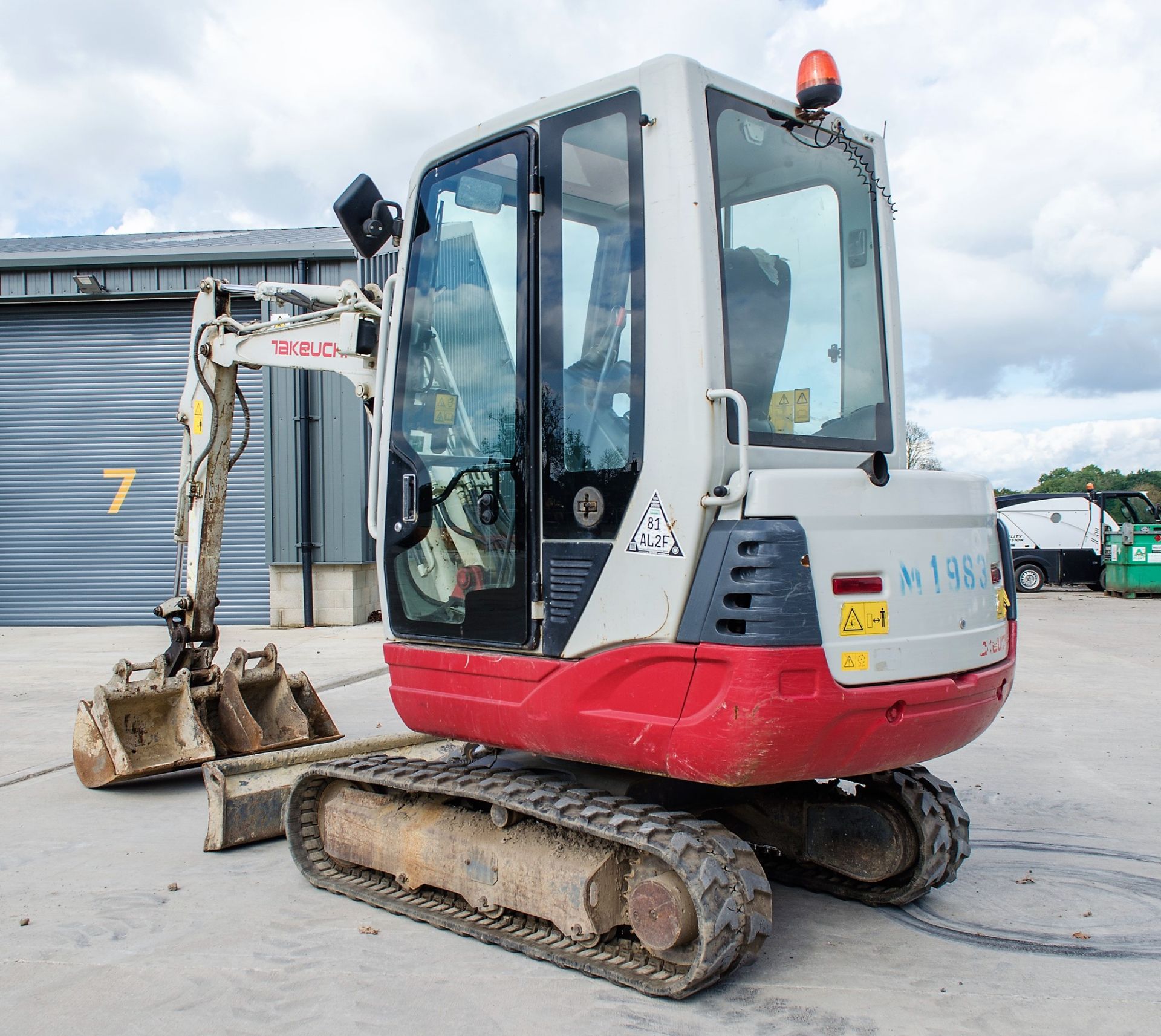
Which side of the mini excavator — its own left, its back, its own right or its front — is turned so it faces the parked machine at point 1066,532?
right

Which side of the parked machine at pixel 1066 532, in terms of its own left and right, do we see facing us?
right

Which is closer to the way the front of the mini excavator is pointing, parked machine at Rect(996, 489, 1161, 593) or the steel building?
the steel building

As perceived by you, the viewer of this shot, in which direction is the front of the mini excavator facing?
facing away from the viewer and to the left of the viewer

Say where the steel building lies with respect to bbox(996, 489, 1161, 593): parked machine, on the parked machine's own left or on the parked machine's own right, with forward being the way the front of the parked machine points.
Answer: on the parked machine's own right

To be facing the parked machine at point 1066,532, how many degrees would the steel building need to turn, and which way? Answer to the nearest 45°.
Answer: approximately 90° to its left

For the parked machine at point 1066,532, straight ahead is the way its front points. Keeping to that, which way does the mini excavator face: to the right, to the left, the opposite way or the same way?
the opposite way

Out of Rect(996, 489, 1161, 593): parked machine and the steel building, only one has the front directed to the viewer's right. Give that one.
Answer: the parked machine

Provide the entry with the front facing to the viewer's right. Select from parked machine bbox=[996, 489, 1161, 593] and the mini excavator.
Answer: the parked machine

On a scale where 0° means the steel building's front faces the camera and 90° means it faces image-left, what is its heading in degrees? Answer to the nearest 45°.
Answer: approximately 0°

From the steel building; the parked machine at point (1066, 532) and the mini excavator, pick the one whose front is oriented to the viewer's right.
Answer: the parked machine
